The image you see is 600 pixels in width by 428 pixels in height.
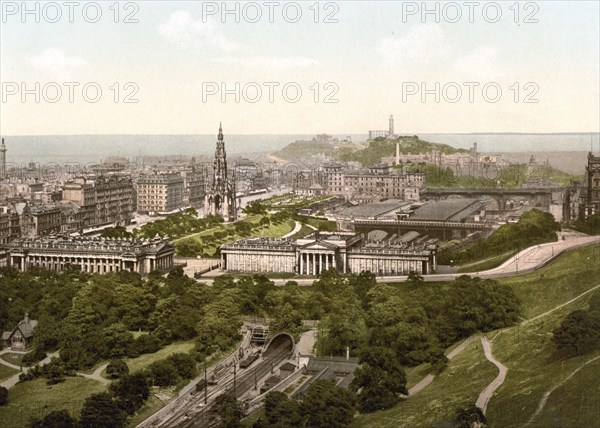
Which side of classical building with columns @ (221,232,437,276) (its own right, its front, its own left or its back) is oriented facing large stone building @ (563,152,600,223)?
left

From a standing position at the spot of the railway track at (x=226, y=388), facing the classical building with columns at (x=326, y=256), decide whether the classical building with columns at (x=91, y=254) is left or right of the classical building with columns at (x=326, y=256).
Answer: left

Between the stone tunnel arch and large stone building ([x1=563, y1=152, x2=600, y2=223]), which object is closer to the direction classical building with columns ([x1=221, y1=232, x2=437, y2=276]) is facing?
the stone tunnel arch

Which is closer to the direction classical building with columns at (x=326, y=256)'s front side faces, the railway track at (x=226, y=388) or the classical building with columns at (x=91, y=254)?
the railway track

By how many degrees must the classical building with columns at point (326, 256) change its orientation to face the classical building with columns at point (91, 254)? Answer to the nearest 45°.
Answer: approximately 90° to its right

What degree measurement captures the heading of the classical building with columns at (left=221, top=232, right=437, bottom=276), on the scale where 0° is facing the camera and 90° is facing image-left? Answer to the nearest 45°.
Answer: approximately 0°

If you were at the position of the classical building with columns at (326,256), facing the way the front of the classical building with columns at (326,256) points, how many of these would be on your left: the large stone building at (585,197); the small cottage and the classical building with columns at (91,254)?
1

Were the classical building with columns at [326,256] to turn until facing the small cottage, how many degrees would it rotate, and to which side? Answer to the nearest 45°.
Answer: approximately 45° to its right

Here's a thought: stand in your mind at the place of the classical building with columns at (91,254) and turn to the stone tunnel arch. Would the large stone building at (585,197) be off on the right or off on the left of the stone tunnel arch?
left

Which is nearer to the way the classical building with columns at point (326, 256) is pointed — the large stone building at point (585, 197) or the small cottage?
the small cottage

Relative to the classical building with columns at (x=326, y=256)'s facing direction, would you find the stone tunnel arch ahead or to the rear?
ahead

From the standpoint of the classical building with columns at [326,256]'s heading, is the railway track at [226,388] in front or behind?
in front

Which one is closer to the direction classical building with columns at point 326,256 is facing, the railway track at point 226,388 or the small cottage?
the railway track
